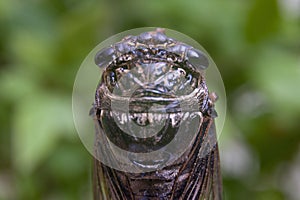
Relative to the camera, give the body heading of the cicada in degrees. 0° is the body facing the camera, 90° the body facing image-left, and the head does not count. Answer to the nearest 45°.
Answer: approximately 180°

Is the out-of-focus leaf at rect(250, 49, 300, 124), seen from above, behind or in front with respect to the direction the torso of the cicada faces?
in front

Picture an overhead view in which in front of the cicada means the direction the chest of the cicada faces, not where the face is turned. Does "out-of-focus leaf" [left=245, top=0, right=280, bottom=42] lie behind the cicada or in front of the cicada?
in front

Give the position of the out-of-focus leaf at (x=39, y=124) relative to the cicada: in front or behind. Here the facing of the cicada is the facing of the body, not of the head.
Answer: in front
